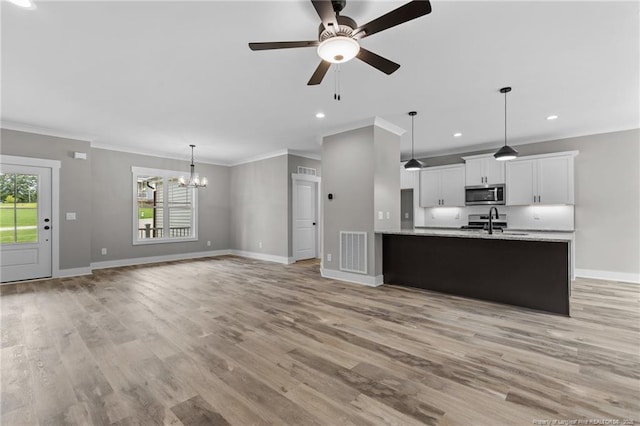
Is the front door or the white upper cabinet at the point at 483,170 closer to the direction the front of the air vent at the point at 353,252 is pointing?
the front door

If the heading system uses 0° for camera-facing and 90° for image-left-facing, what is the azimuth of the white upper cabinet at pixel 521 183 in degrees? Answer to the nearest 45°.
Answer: approximately 0°

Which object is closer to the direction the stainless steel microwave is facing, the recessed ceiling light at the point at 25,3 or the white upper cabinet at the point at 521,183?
the recessed ceiling light

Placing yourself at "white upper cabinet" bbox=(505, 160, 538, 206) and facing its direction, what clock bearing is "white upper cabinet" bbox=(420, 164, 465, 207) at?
"white upper cabinet" bbox=(420, 164, 465, 207) is roughly at 3 o'clock from "white upper cabinet" bbox=(505, 160, 538, 206).

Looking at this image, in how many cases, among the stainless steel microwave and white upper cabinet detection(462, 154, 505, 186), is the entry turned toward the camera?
2

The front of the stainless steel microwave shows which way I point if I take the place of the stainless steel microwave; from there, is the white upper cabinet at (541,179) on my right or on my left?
on my left

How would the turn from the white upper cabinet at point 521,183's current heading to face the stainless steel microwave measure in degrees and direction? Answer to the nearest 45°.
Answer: approximately 90° to its right

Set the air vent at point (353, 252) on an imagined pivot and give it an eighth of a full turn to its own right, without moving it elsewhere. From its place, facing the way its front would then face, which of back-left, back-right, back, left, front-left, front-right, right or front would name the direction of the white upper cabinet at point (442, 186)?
back-right

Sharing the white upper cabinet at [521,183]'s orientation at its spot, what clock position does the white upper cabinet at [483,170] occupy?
the white upper cabinet at [483,170] is roughly at 3 o'clock from the white upper cabinet at [521,183].

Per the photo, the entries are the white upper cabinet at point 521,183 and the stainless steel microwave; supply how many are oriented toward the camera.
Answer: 2
